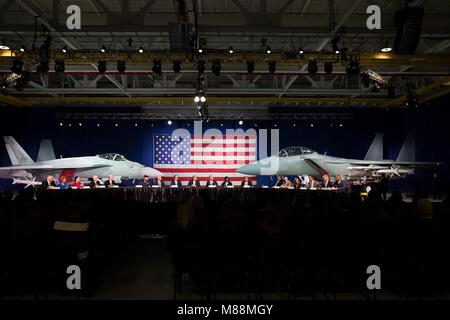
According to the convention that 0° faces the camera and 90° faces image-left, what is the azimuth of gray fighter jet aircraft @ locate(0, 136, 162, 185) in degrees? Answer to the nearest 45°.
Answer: approximately 315°

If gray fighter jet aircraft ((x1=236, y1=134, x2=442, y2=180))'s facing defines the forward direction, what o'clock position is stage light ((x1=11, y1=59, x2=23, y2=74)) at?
The stage light is roughly at 12 o'clock from the gray fighter jet aircraft.

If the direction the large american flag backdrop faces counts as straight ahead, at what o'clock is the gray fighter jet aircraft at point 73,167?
The gray fighter jet aircraft is roughly at 2 o'clock from the large american flag backdrop.

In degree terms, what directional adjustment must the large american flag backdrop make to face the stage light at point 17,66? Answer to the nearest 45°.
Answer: approximately 45° to its right

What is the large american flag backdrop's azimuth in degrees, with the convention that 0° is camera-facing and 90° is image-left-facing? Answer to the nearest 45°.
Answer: approximately 0°

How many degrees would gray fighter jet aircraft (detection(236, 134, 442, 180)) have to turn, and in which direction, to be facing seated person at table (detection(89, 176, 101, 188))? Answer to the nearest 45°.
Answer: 0° — it already faces them

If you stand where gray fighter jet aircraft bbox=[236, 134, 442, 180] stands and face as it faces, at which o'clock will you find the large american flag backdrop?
The large american flag backdrop is roughly at 2 o'clock from the gray fighter jet aircraft.

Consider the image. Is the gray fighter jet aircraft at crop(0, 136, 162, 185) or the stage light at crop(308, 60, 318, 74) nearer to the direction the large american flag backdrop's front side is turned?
the stage light
